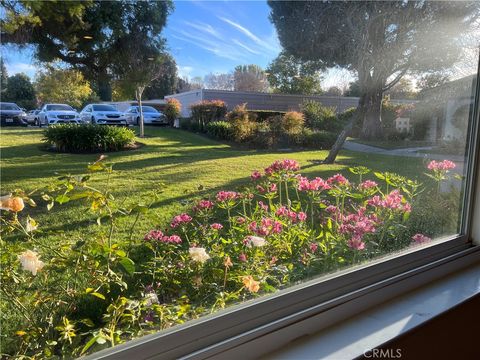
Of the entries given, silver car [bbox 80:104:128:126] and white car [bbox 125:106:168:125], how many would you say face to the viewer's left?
0

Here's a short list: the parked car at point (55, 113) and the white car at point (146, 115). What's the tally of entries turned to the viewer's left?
0

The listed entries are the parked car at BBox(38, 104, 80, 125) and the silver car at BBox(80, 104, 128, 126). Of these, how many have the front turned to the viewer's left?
0

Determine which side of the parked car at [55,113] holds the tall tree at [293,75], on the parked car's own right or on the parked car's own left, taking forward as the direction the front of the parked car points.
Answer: on the parked car's own left

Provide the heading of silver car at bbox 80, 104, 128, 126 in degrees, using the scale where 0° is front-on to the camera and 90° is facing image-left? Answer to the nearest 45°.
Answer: approximately 315°
